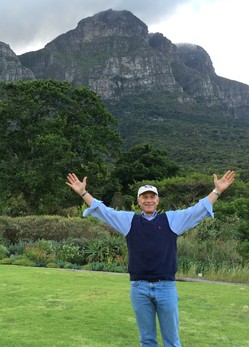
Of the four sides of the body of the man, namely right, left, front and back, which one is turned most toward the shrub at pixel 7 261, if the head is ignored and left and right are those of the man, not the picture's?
back

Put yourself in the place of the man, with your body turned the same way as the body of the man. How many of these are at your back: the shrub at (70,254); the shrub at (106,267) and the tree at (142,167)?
3

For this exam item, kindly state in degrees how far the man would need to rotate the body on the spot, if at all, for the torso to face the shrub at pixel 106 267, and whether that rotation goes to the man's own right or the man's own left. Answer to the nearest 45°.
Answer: approximately 180°

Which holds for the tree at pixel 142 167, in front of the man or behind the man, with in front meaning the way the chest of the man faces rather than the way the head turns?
behind

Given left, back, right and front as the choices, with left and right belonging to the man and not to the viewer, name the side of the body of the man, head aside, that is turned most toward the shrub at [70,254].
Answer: back

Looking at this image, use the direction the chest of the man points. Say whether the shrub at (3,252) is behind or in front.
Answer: behind

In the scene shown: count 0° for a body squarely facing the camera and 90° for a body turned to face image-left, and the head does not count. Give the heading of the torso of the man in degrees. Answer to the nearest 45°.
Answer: approximately 0°

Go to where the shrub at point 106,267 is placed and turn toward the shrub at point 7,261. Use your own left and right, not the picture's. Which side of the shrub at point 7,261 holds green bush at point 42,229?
right
